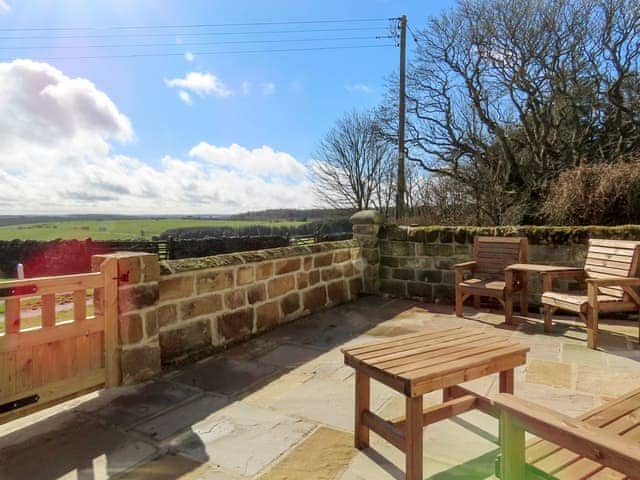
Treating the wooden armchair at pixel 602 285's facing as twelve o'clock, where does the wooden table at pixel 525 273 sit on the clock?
The wooden table is roughly at 2 o'clock from the wooden armchair.

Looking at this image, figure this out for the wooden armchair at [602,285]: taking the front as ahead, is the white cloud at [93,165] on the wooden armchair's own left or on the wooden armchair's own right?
on the wooden armchair's own right

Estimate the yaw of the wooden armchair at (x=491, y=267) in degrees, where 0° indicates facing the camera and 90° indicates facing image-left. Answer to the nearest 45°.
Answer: approximately 45°

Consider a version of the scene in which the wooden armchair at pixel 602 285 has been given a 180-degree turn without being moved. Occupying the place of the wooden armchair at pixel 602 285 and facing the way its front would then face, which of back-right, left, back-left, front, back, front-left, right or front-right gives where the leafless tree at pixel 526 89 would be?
front-left

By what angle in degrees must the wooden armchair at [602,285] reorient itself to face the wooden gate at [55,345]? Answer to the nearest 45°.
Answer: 0° — it already faces it

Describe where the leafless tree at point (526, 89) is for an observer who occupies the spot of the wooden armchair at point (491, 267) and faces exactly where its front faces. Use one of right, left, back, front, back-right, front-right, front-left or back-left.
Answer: back-right

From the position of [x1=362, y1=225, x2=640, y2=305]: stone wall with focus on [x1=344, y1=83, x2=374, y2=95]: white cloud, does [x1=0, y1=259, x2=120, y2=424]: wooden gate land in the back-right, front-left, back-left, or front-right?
back-left

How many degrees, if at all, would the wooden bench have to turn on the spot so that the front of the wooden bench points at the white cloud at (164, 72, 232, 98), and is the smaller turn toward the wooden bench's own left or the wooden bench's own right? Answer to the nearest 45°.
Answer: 0° — it already faces it

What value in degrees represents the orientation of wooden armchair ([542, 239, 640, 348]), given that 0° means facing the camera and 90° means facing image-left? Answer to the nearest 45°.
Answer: approximately 45°

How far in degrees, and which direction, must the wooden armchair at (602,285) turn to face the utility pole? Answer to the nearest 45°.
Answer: approximately 90° to its right

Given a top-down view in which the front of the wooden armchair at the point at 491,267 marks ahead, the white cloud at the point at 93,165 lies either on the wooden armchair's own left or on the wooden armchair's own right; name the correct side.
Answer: on the wooden armchair's own right

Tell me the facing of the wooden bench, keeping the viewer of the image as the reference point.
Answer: facing away from the viewer and to the left of the viewer

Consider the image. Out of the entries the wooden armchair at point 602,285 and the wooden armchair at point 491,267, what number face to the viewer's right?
0

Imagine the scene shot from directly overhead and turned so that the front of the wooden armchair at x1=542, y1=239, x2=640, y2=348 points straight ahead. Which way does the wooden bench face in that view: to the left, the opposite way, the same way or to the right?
to the right
